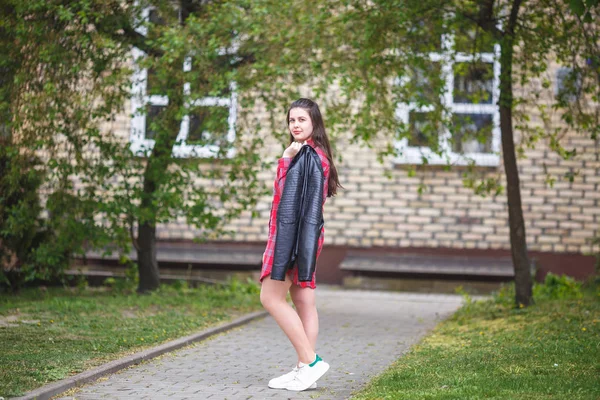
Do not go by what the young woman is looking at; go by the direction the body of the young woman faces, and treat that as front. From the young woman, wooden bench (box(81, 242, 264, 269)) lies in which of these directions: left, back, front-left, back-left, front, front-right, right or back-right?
right

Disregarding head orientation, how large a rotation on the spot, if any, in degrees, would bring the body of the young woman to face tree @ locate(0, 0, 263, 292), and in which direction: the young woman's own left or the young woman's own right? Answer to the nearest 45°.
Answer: approximately 45° to the young woman's own right

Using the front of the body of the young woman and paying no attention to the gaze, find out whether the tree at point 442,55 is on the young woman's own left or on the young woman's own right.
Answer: on the young woman's own right

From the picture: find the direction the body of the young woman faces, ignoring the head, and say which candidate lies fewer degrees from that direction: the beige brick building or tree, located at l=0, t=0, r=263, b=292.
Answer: the tree

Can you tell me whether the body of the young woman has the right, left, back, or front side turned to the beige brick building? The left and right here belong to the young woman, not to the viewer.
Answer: right

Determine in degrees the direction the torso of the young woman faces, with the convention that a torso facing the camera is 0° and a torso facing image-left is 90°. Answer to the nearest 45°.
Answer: approximately 90°

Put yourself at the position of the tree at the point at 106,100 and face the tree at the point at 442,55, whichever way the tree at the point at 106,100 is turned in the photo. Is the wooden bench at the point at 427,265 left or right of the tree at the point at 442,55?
left
